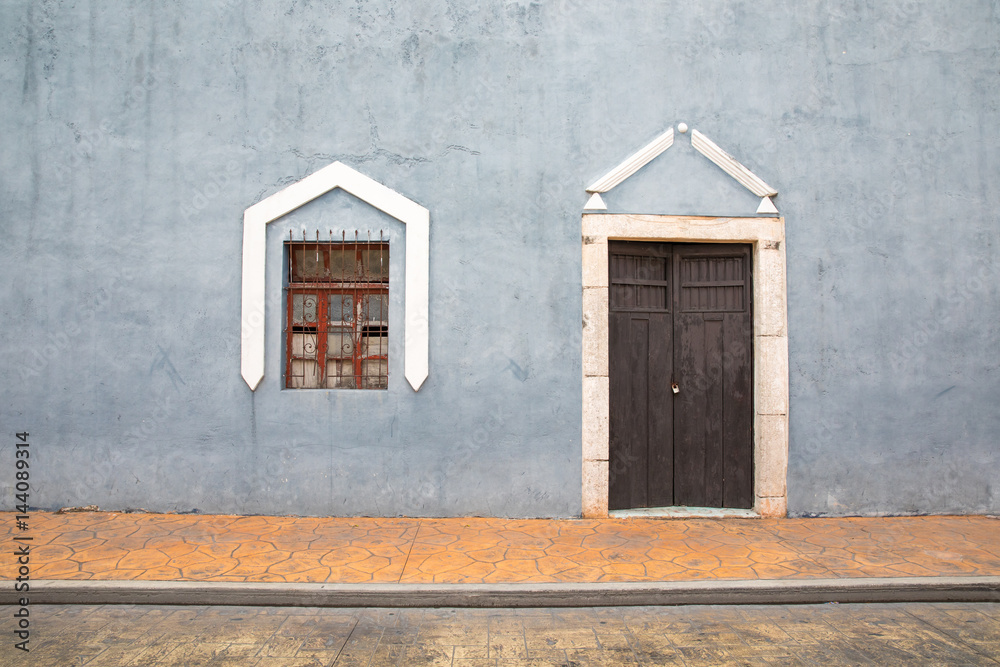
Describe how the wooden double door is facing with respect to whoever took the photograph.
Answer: facing the viewer

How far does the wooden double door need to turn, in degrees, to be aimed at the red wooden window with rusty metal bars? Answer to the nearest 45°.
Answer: approximately 90° to its right
